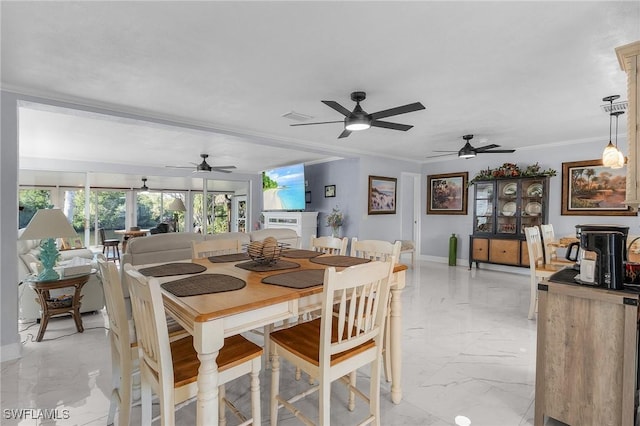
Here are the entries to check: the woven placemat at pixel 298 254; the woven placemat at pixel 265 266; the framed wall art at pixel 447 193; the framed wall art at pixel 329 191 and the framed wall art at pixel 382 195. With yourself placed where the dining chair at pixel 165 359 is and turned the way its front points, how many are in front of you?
5

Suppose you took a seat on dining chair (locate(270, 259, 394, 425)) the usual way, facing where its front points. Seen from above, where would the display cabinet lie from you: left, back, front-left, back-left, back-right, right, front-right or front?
right

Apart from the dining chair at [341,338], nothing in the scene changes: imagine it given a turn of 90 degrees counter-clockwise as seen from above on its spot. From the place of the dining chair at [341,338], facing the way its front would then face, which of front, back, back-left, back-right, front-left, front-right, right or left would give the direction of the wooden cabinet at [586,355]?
back-left

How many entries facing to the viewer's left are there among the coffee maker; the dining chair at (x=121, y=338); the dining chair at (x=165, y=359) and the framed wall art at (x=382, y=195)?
1

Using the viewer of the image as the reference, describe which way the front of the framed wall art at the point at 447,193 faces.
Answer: facing the viewer and to the left of the viewer

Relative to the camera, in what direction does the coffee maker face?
facing to the left of the viewer

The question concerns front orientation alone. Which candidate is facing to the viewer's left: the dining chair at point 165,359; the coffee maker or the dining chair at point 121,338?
the coffee maker

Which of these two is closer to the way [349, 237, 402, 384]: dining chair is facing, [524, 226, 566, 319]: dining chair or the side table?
the side table

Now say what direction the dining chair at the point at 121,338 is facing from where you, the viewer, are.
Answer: facing away from the viewer and to the right of the viewer

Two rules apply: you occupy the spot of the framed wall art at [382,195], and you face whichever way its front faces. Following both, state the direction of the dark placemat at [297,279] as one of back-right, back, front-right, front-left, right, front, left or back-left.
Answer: front-right

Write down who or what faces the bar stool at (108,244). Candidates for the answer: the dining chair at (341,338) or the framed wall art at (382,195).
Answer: the dining chair

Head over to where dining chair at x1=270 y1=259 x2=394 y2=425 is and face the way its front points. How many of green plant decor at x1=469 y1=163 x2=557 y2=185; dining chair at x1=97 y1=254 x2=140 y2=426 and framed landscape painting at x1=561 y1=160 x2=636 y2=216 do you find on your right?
2

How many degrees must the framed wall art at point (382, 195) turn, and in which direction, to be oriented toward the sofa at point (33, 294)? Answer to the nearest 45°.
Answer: approximately 90° to its right

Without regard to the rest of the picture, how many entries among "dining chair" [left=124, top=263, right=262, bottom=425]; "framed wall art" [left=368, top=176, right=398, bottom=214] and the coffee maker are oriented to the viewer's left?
1

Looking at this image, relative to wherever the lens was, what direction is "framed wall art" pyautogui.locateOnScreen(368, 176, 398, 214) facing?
facing the viewer and to the right of the viewer

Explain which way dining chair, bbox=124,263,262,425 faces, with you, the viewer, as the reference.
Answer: facing away from the viewer and to the right of the viewer
